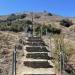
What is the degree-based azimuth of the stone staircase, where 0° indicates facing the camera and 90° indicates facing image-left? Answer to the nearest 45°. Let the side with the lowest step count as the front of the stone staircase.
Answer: approximately 0°
